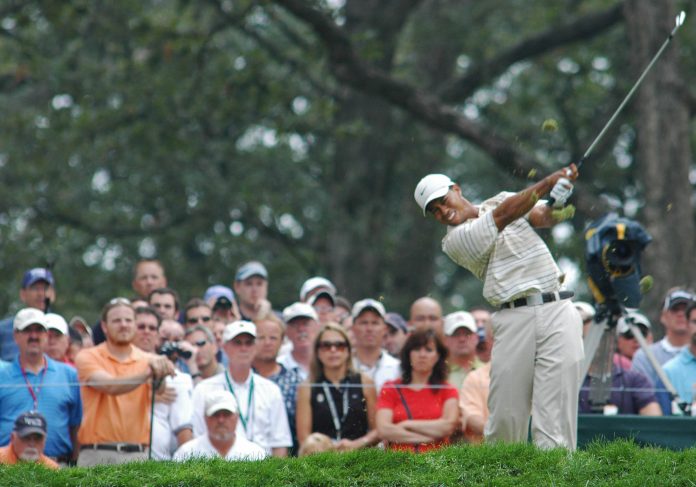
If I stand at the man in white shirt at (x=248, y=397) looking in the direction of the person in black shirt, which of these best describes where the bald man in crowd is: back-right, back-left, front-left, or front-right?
front-left

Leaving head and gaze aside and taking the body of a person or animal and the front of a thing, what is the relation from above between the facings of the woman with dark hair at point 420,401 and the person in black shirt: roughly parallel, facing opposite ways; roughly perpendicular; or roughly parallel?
roughly parallel

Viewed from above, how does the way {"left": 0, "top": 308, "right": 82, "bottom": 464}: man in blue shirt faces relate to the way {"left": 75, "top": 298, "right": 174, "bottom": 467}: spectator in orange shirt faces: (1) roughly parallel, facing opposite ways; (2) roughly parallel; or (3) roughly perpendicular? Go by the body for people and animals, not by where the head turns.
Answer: roughly parallel

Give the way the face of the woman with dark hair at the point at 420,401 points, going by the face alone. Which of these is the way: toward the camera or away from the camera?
toward the camera

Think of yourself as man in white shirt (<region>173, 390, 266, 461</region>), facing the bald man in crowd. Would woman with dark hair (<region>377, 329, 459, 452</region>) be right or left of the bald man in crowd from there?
right

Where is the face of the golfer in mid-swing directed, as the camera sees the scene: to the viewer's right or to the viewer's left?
to the viewer's left

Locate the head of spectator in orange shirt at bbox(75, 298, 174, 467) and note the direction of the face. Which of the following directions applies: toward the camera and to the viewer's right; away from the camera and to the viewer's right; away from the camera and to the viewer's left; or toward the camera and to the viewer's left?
toward the camera and to the viewer's right

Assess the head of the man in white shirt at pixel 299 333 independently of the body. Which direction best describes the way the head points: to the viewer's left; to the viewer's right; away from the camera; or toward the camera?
toward the camera

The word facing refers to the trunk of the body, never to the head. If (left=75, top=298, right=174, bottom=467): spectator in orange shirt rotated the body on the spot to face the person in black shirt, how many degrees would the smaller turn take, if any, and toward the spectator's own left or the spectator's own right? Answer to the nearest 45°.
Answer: approximately 90° to the spectator's own left

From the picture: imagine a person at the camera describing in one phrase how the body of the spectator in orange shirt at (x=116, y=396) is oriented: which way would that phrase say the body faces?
toward the camera

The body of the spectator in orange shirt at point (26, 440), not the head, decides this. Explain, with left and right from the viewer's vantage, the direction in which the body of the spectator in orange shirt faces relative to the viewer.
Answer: facing the viewer

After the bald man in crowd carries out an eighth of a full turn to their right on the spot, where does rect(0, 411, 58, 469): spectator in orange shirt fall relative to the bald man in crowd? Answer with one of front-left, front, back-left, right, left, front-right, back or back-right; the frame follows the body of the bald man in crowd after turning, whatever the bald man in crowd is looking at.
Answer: front

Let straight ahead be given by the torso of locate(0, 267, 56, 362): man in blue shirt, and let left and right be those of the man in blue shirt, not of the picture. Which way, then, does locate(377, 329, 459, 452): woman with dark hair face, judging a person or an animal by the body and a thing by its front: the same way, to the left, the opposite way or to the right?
the same way

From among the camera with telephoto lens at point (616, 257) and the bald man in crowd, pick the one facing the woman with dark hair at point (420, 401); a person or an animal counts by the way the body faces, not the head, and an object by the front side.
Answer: the bald man in crowd

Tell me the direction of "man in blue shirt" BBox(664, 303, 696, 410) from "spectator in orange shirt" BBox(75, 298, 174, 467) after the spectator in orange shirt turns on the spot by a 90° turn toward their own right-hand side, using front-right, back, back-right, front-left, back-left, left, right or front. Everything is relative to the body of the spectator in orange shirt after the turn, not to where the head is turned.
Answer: back

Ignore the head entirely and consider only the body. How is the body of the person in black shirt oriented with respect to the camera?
toward the camera

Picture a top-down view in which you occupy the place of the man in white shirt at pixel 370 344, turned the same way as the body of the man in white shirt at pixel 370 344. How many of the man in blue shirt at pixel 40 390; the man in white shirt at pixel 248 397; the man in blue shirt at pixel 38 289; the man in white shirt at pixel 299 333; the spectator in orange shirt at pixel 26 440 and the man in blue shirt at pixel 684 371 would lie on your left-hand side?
1

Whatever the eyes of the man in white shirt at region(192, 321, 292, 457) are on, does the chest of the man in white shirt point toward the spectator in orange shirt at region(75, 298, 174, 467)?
no

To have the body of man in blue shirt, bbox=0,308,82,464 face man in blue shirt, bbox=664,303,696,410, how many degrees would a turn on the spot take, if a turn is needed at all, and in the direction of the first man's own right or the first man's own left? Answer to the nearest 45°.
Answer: approximately 90° to the first man's own left

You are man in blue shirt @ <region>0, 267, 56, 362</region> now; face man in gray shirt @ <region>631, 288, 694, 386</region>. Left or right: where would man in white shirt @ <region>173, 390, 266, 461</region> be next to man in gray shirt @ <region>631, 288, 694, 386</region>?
right

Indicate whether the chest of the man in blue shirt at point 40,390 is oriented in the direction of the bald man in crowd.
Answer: no

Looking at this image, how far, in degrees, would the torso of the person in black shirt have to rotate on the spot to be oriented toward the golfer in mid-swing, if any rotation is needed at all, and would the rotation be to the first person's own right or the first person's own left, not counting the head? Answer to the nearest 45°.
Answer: approximately 45° to the first person's own left

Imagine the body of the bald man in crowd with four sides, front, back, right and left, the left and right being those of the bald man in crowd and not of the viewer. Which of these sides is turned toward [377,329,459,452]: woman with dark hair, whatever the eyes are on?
front

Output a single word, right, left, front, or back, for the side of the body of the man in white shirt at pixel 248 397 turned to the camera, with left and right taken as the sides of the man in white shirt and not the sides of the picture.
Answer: front
